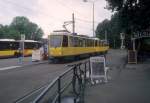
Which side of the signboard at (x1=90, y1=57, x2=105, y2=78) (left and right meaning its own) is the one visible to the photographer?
front
